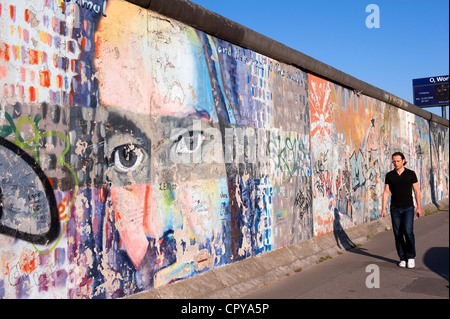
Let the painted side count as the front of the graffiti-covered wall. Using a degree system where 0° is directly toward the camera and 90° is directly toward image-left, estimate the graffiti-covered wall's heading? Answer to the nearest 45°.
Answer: approximately 315°

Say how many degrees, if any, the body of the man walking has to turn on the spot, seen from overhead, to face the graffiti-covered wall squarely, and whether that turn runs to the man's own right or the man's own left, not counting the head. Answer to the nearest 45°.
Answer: approximately 45° to the man's own right

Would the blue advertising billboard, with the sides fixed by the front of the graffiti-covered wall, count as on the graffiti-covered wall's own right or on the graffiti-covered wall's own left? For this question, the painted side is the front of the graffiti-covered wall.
on the graffiti-covered wall's own left

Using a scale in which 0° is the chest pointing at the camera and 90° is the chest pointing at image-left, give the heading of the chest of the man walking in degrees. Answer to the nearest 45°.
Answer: approximately 0°

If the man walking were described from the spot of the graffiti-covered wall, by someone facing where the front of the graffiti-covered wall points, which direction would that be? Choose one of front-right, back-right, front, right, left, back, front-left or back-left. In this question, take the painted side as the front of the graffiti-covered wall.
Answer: left

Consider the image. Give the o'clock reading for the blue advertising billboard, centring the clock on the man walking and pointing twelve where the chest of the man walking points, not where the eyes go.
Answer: The blue advertising billboard is roughly at 6 o'clock from the man walking.

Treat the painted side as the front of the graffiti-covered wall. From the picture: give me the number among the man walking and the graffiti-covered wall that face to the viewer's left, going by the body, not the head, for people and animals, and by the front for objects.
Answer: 0
